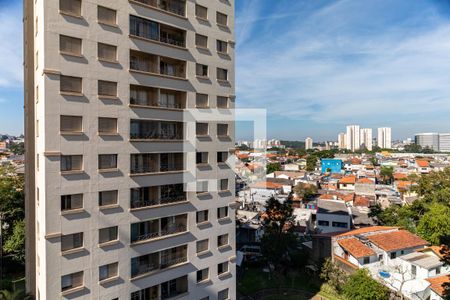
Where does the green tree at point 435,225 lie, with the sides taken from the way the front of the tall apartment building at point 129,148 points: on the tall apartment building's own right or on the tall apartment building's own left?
on the tall apartment building's own left

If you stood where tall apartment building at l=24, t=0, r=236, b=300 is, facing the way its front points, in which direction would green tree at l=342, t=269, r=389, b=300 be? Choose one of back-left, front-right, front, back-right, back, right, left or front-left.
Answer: front-left

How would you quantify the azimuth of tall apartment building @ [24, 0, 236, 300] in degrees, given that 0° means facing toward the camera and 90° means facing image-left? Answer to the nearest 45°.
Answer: approximately 315°

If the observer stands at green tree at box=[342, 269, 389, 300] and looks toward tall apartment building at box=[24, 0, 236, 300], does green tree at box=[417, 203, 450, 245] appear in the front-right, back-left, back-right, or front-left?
back-right
